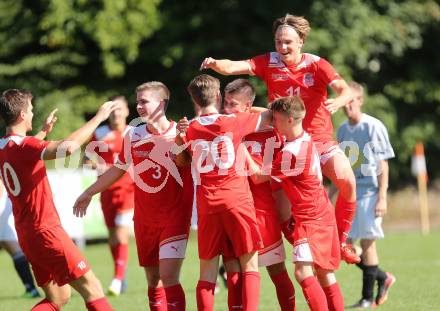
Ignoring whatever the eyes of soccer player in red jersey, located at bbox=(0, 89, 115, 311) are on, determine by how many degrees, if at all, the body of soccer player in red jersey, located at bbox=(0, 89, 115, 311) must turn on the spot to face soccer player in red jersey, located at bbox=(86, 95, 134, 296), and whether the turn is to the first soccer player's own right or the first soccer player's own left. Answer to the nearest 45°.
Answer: approximately 45° to the first soccer player's own left

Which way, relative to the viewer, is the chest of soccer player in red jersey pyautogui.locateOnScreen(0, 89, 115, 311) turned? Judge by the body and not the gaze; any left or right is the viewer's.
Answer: facing away from the viewer and to the right of the viewer

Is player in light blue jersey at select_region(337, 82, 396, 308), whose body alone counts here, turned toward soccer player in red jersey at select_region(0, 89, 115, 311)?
yes

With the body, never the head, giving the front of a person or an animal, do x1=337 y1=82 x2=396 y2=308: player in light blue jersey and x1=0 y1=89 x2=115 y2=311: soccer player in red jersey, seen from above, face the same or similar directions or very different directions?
very different directions

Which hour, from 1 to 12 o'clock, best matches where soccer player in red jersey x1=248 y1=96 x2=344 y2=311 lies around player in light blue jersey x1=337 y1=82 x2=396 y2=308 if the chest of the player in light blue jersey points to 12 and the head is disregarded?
The soccer player in red jersey is roughly at 11 o'clock from the player in light blue jersey.

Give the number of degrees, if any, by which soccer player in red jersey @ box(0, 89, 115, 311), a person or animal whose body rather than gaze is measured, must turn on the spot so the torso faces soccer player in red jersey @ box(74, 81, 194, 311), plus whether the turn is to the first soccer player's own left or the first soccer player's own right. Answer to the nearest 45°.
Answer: approximately 45° to the first soccer player's own right

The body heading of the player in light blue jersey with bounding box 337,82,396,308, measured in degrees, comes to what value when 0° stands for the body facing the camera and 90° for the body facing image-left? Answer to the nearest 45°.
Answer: approximately 45°
